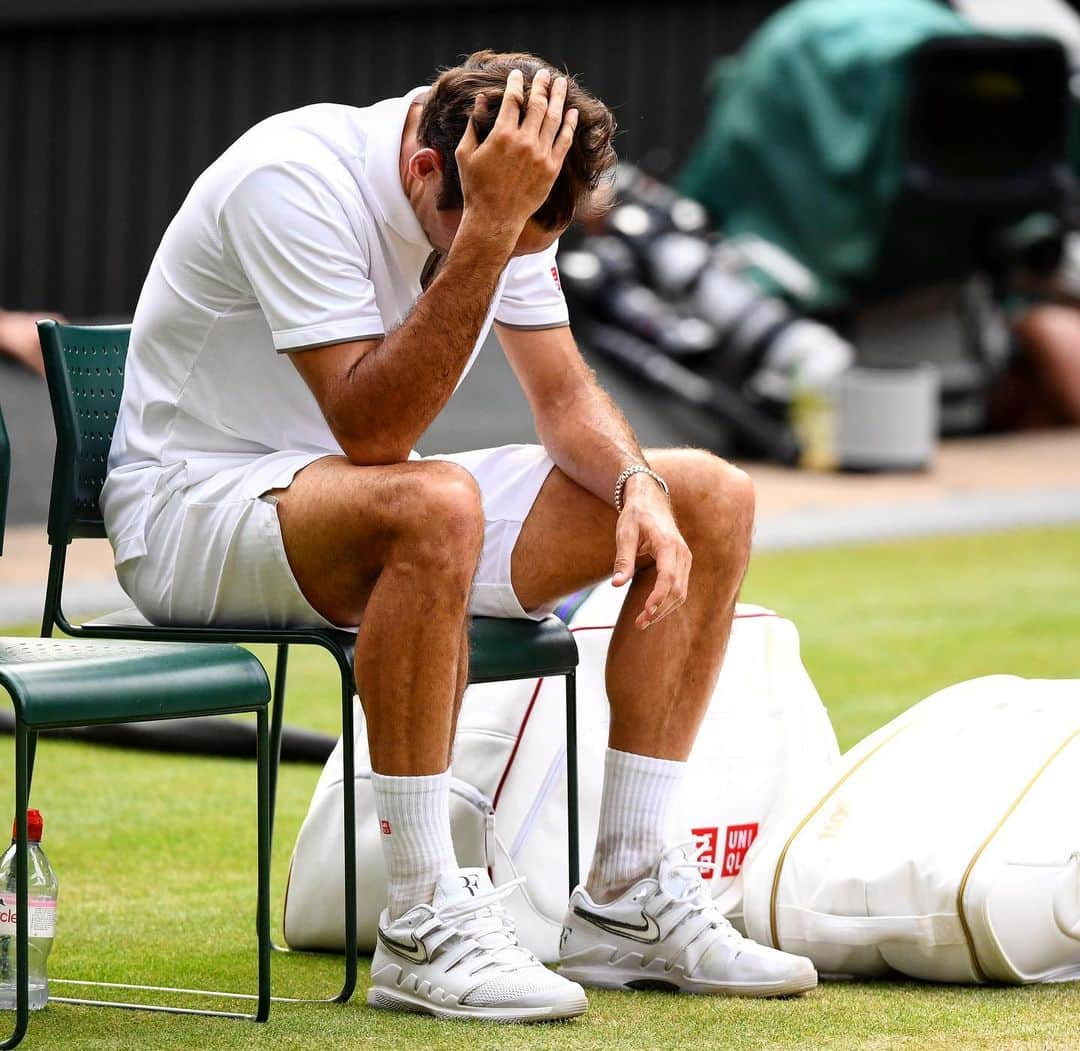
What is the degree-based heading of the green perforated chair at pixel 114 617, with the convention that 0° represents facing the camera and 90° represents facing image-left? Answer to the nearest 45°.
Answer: approximately 315°

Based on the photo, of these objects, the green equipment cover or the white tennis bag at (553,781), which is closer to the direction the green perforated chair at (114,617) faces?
the white tennis bag

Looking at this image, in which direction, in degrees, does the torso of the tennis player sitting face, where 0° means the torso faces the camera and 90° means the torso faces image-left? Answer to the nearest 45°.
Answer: approximately 315°
